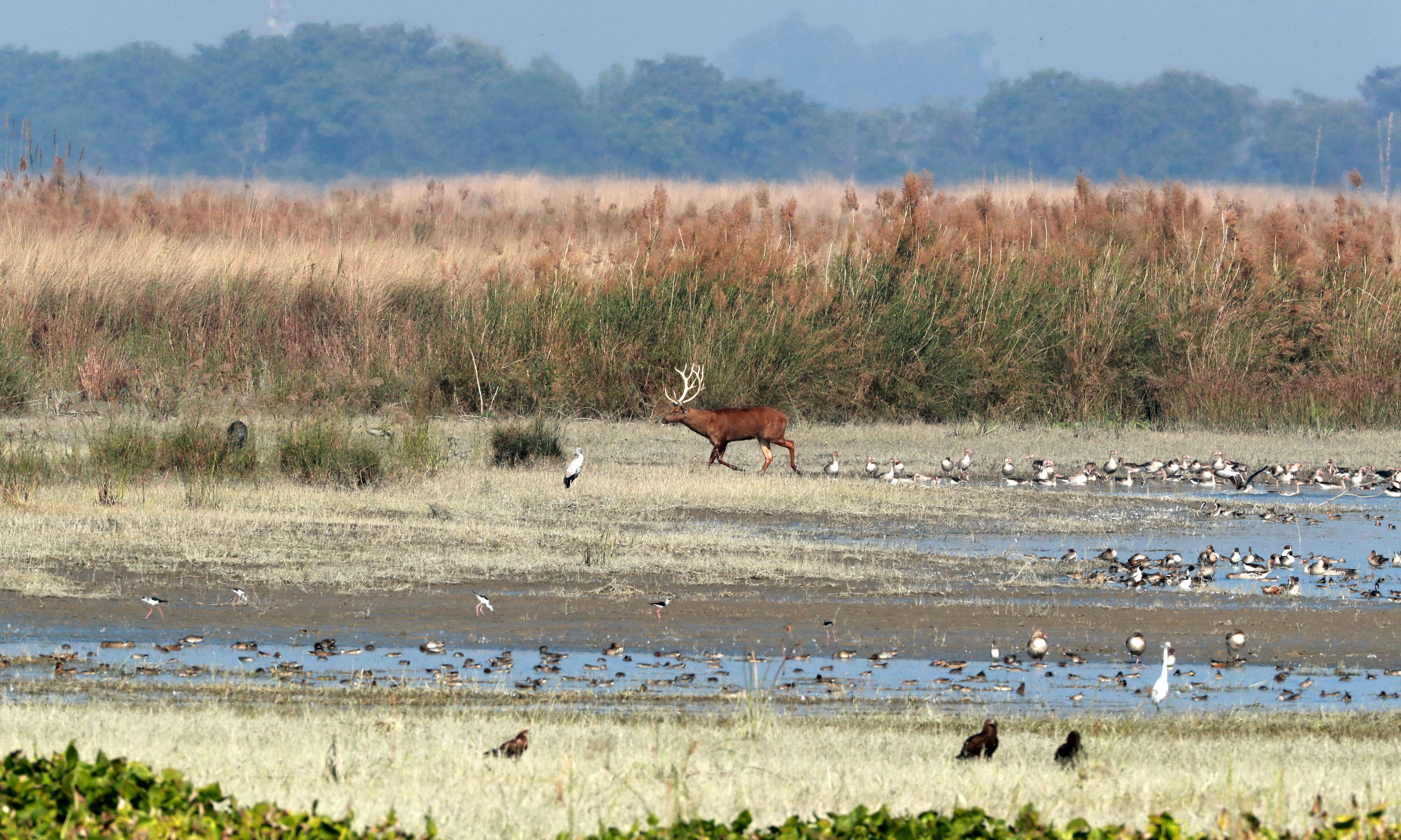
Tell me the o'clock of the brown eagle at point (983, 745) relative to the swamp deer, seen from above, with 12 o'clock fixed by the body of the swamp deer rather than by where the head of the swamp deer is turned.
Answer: The brown eagle is roughly at 9 o'clock from the swamp deer.

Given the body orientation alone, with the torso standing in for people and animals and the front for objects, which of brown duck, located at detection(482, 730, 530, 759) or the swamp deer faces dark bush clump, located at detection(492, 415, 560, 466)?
the swamp deer

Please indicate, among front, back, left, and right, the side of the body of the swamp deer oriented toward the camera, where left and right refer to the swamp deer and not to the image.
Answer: left

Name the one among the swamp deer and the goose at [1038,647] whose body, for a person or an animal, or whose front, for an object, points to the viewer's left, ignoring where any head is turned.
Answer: the swamp deer

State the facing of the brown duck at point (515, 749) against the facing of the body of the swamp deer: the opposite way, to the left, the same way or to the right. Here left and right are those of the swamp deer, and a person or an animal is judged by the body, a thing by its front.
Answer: the opposite way

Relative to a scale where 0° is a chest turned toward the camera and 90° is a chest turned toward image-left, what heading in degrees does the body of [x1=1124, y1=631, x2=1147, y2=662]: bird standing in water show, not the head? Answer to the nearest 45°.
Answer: approximately 0°

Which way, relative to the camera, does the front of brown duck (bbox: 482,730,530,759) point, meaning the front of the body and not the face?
to the viewer's right

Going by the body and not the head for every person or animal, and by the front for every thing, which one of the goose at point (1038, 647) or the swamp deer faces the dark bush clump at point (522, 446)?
the swamp deer

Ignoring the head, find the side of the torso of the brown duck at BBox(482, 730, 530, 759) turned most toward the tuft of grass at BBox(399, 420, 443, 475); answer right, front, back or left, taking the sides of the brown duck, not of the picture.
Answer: left

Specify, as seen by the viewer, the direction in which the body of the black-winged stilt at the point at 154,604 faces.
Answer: to the viewer's left
